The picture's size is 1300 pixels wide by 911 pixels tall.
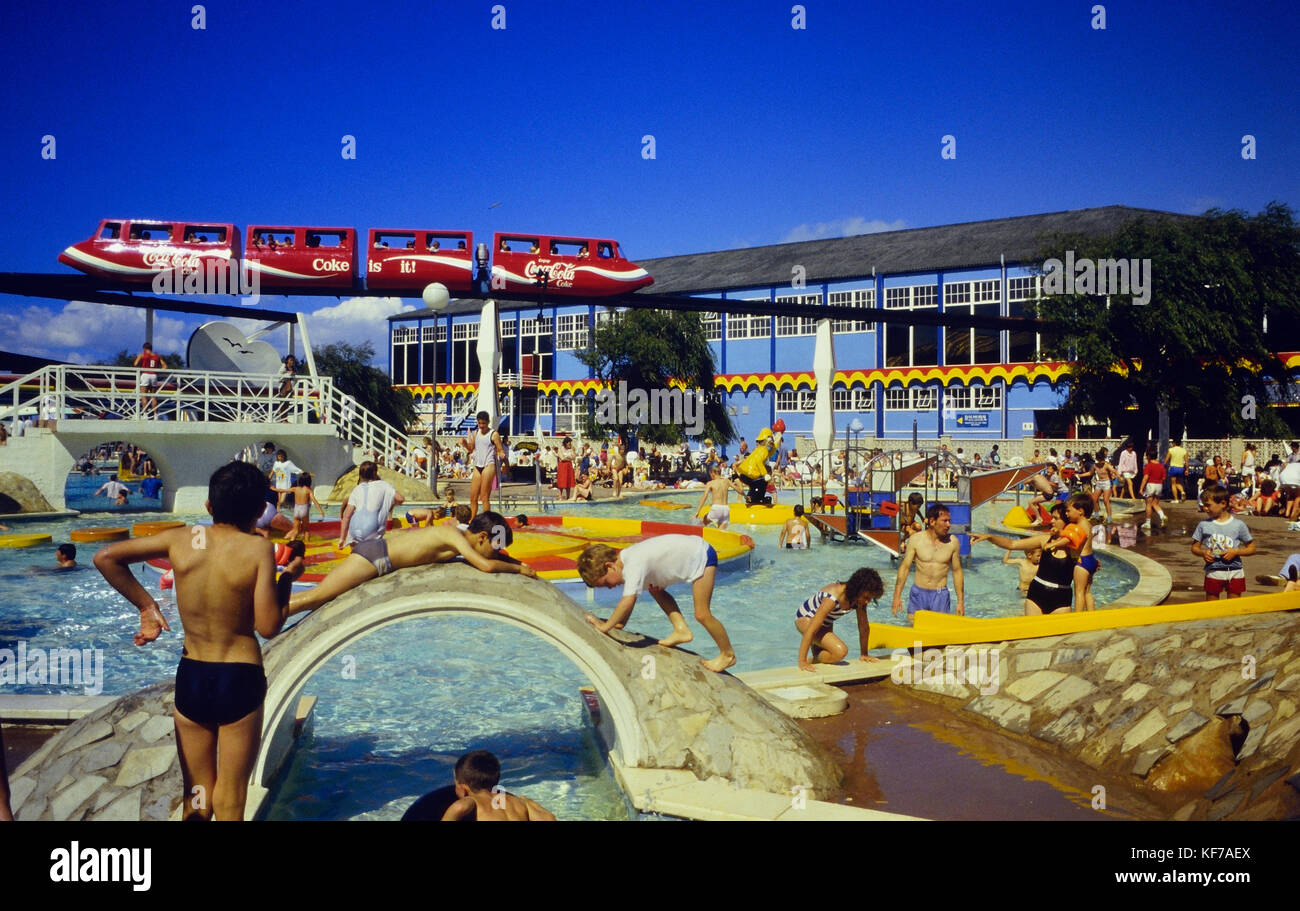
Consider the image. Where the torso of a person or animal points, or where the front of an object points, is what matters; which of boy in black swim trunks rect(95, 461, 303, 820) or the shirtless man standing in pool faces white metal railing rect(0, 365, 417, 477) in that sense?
the boy in black swim trunks

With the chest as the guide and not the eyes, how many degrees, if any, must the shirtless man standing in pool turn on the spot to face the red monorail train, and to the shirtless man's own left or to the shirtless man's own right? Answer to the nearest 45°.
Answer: approximately 135° to the shirtless man's own right

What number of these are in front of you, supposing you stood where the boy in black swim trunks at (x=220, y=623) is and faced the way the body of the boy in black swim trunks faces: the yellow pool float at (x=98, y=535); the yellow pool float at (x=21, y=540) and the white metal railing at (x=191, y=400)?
3

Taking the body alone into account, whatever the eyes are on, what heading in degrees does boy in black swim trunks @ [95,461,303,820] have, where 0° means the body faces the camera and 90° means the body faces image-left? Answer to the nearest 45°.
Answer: approximately 180°

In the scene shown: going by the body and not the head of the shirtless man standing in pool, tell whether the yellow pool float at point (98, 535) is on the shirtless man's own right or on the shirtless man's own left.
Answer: on the shirtless man's own right

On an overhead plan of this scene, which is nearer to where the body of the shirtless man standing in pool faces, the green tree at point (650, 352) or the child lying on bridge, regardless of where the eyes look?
the child lying on bridge

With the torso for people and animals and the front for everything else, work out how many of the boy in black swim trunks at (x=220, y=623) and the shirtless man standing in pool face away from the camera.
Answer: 1

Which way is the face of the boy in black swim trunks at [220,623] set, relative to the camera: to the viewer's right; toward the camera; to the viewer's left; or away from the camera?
away from the camera

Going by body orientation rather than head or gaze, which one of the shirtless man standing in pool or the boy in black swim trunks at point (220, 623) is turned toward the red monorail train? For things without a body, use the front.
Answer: the boy in black swim trunks

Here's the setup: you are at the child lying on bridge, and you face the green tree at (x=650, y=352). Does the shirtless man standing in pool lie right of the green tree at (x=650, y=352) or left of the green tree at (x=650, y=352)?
right
